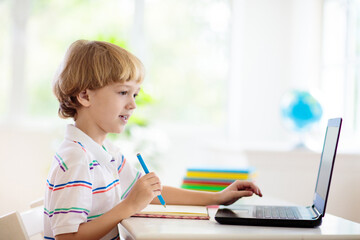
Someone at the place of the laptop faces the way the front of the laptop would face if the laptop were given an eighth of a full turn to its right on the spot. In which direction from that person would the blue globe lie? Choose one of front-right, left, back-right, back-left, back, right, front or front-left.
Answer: front-right

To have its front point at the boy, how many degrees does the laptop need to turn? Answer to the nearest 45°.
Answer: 0° — it already faces them

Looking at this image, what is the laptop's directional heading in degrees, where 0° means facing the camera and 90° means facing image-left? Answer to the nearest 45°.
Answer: approximately 90°

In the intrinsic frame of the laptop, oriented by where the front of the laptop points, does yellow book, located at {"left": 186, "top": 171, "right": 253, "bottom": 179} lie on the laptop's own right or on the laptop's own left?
on the laptop's own right
